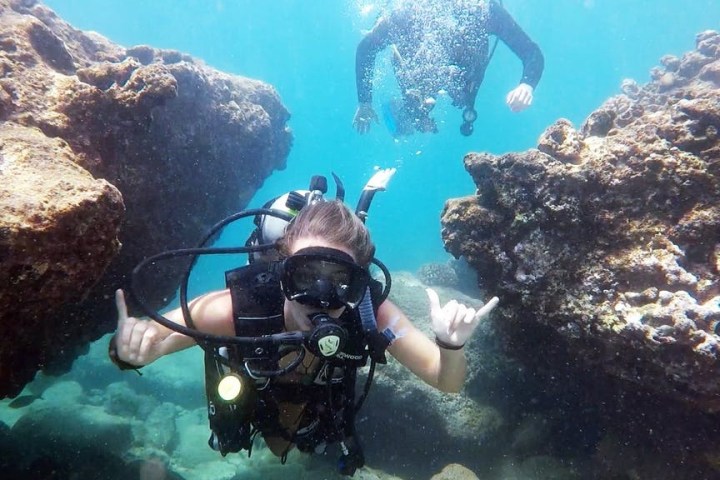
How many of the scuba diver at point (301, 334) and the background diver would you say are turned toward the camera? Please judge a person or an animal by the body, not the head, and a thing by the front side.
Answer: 2

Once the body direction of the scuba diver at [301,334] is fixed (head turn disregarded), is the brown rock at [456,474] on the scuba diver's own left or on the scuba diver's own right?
on the scuba diver's own left

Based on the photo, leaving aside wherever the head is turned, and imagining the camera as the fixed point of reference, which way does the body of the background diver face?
toward the camera

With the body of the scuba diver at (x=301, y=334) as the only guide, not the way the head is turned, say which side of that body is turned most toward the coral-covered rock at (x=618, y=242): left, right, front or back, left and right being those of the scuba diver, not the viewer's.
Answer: left
